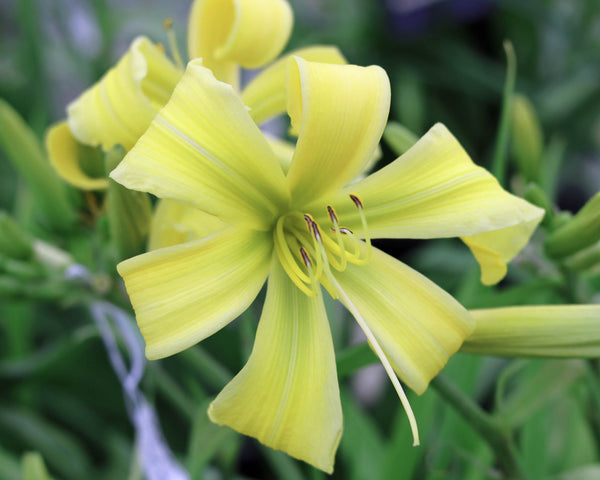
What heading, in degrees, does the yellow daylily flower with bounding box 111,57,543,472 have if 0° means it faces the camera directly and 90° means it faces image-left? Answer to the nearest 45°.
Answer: approximately 0°
